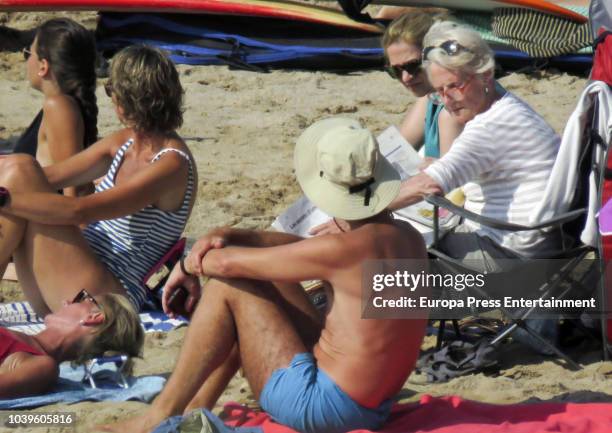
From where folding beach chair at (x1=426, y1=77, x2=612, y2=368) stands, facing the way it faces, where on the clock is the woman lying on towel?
The woman lying on towel is roughly at 11 o'clock from the folding beach chair.

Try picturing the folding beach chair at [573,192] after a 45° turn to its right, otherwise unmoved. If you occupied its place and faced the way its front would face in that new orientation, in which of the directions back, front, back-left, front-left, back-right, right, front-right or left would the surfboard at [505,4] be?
front-right

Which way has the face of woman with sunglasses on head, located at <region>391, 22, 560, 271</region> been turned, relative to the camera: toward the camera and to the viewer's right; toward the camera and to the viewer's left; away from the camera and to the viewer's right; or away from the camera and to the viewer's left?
toward the camera and to the viewer's left

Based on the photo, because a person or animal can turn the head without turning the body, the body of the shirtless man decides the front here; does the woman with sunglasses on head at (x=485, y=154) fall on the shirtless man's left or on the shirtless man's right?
on the shirtless man's right

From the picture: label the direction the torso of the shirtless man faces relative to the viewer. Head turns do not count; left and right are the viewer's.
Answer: facing to the left of the viewer

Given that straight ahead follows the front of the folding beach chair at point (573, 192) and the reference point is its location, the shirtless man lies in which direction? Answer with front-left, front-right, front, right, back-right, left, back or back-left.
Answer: front-left

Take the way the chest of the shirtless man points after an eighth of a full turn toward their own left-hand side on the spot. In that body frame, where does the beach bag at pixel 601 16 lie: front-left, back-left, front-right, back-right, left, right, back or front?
back

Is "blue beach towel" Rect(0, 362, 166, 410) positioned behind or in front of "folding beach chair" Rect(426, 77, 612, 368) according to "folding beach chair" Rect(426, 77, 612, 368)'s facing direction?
in front

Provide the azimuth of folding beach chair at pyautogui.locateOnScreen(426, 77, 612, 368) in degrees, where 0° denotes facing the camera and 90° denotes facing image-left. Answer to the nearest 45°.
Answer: approximately 90°

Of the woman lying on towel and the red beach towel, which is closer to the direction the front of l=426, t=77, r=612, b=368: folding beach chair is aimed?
the woman lying on towel
